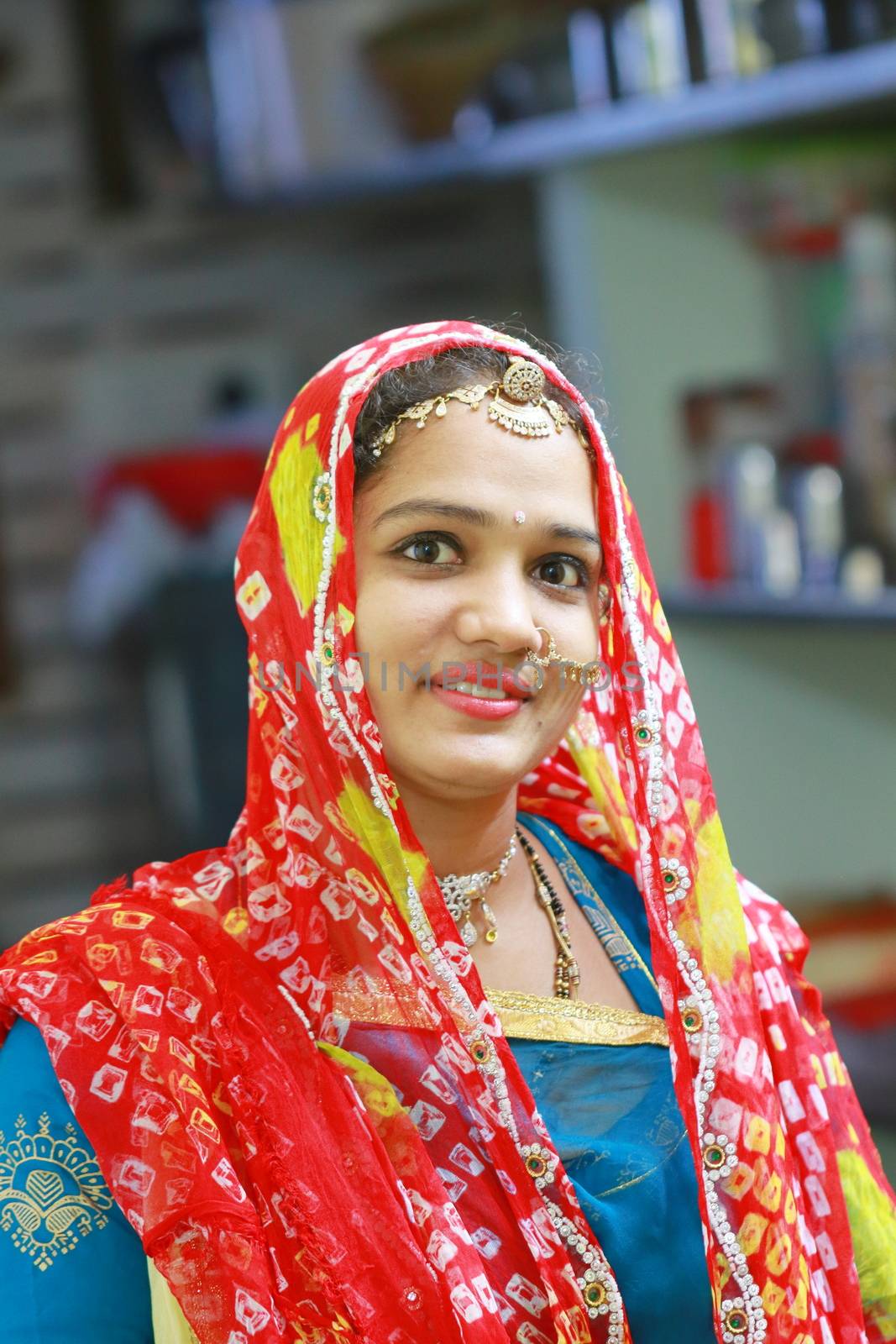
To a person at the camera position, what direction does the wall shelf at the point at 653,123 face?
facing the viewer and to the left of the viewer

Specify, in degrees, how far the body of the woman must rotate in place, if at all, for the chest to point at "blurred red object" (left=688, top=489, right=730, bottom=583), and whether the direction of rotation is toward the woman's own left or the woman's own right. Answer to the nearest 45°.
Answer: approximately 135° to the woman's own left

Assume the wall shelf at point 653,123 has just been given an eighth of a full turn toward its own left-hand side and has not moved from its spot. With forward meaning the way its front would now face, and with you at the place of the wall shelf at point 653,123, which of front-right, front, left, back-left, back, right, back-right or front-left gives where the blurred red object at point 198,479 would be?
back-right

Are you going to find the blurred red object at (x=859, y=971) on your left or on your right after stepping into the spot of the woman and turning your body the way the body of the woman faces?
on your left

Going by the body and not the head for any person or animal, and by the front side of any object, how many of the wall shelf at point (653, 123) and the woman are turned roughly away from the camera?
0

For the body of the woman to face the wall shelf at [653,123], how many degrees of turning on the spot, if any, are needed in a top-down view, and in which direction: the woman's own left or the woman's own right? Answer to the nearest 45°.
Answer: approximately 135° to the woman's own left

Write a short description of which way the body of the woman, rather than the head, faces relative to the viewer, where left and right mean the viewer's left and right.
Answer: facing the viewer and to the right of the viewer
